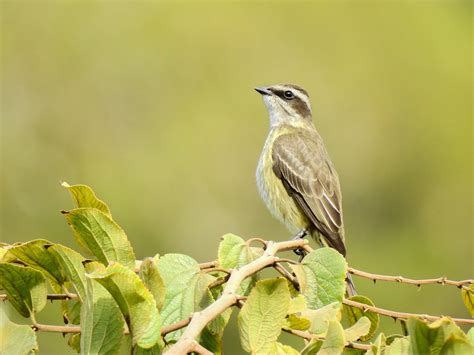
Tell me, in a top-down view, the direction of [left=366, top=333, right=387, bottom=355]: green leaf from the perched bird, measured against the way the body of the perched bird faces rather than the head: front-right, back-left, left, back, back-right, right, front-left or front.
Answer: back

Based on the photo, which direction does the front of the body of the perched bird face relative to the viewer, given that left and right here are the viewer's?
facing to the left of the viewer

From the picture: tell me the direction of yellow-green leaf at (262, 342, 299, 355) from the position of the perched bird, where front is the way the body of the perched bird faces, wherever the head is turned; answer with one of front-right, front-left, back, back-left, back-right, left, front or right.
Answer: left
